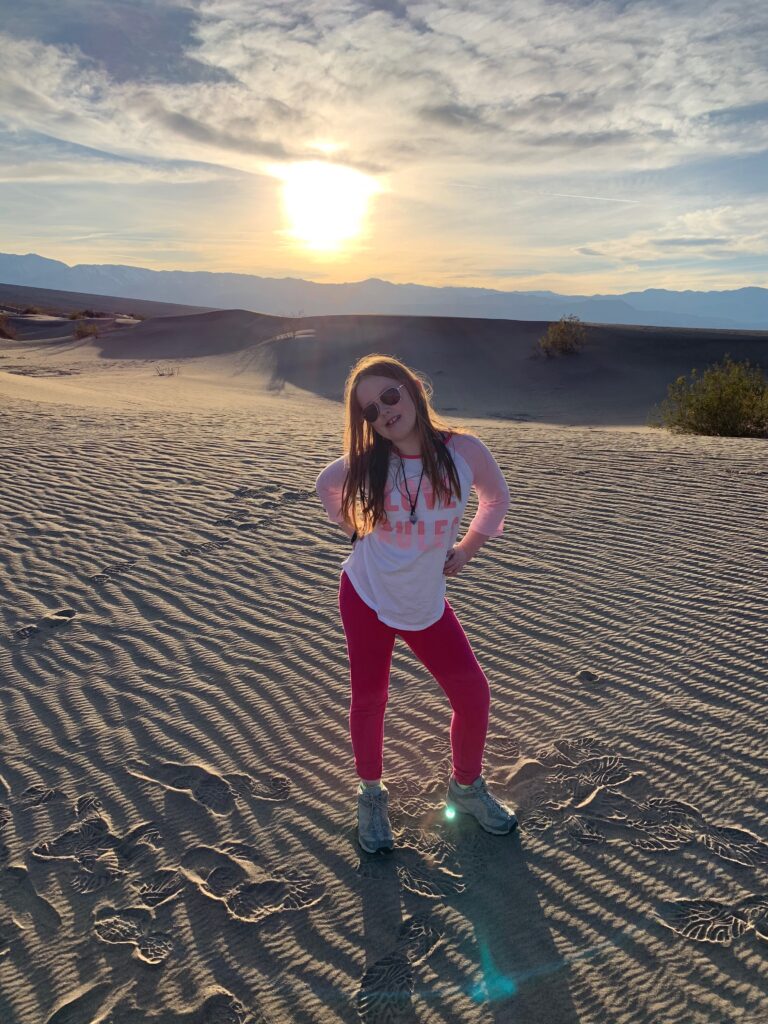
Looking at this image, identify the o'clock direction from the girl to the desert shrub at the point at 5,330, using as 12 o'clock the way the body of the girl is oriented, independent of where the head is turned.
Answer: The desert shrub is roughly at 5 o'clock from the girl.

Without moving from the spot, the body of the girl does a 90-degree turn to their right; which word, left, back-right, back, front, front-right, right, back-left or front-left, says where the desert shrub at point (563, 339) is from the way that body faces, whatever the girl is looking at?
right

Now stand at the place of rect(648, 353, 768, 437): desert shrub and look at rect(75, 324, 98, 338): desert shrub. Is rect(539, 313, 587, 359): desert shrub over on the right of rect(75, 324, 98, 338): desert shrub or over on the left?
right

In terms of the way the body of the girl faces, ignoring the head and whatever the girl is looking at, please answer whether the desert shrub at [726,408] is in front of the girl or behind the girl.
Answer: behind

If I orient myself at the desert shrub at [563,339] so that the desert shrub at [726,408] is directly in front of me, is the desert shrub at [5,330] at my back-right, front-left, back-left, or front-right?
back-right

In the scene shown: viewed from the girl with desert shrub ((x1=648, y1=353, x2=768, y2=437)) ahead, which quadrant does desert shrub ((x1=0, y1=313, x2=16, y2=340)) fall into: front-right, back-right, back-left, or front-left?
front-left

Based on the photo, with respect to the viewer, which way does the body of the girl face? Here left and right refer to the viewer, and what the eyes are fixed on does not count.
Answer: facing the viewer
